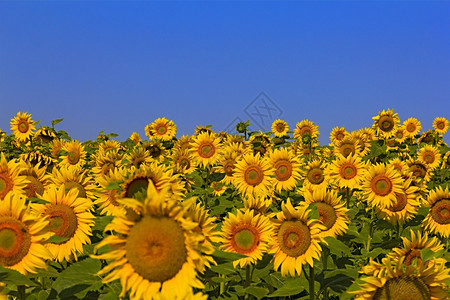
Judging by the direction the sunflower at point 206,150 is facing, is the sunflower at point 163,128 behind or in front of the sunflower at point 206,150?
behind

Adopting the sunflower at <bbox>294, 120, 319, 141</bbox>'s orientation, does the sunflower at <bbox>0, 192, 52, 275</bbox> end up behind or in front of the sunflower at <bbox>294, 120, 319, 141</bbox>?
in front

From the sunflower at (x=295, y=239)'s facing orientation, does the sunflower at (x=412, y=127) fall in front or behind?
behind

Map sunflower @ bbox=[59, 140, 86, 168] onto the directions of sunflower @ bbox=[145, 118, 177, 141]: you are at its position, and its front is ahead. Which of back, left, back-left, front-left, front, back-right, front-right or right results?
front-right

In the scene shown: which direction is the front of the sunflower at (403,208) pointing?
toward the camera

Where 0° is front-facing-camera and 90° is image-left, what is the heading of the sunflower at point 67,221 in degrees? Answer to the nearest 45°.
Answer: approximately 45°

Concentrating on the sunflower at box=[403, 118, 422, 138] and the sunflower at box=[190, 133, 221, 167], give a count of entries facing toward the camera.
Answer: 2

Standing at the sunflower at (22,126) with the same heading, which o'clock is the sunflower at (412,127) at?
the sunflower at (412,127) is roughly at 9 o'clock from the sunflower at (22,126).

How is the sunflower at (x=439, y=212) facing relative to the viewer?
toward the camera

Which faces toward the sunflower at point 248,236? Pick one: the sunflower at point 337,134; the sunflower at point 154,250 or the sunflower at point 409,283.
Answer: the sunflower at point 337,134

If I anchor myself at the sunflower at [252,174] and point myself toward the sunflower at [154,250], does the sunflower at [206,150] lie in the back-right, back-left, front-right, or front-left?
back-right

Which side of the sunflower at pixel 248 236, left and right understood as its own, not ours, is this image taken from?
front

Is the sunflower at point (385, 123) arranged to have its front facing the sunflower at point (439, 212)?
yes

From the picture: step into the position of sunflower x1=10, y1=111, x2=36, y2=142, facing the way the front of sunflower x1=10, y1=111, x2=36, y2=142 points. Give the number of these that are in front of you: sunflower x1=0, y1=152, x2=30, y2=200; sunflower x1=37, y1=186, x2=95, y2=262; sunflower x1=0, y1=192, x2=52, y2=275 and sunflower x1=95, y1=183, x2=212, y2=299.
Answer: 4

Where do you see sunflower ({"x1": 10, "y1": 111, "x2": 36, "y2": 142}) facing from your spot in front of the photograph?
facing the viewer

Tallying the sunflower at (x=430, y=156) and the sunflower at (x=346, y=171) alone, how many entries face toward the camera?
2

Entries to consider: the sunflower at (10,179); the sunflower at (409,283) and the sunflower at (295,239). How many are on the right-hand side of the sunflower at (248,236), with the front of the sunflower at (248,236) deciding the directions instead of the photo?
1

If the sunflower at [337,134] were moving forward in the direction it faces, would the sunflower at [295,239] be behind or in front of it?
in front

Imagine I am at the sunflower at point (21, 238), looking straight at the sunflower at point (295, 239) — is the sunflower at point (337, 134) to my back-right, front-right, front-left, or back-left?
front-left

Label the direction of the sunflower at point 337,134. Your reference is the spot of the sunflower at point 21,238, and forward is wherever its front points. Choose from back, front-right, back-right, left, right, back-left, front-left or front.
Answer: back-left

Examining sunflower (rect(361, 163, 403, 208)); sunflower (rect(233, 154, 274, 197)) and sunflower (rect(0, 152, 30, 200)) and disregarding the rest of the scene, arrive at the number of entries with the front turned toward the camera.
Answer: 3
